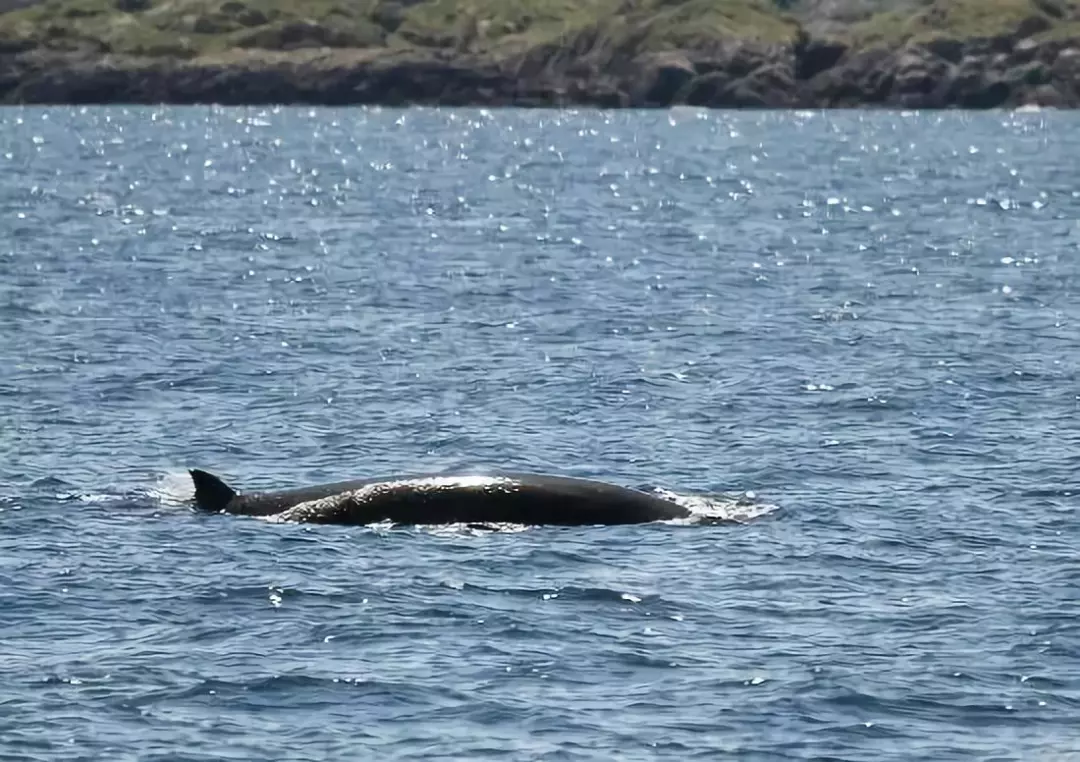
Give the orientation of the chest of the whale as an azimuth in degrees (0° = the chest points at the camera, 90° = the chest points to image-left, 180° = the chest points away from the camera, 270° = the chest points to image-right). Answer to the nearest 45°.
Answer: approximately 270°
